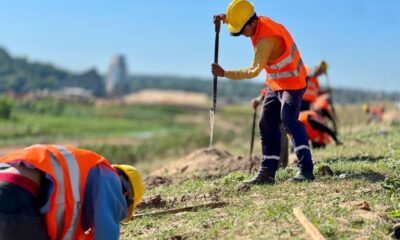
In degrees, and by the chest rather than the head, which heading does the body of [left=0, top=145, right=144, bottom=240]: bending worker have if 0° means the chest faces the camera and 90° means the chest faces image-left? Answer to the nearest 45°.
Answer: approximately 270°

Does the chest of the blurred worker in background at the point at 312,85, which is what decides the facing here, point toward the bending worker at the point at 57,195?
no

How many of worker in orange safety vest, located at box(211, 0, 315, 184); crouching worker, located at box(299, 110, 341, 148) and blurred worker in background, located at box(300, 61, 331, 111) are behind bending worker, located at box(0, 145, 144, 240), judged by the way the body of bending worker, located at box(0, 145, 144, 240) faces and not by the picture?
0

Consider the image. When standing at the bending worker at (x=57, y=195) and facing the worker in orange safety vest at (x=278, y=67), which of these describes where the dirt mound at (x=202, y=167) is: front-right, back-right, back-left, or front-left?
front-left

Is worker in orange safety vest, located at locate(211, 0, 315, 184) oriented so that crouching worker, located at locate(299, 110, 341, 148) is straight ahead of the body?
no

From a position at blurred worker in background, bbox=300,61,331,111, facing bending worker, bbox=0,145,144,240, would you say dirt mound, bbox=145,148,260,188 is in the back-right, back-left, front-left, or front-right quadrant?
front-right

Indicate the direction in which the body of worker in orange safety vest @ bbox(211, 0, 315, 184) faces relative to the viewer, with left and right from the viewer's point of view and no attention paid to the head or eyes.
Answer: facing to the left of the viewer

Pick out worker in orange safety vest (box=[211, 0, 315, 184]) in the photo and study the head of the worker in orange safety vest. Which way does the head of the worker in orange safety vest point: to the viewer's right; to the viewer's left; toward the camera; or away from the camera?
to the viewer's left

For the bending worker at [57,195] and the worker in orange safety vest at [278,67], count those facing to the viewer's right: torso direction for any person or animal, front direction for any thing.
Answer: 1

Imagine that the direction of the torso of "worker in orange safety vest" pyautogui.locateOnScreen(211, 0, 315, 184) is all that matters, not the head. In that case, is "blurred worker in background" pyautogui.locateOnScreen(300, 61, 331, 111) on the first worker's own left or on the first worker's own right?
on the first worker's own right
